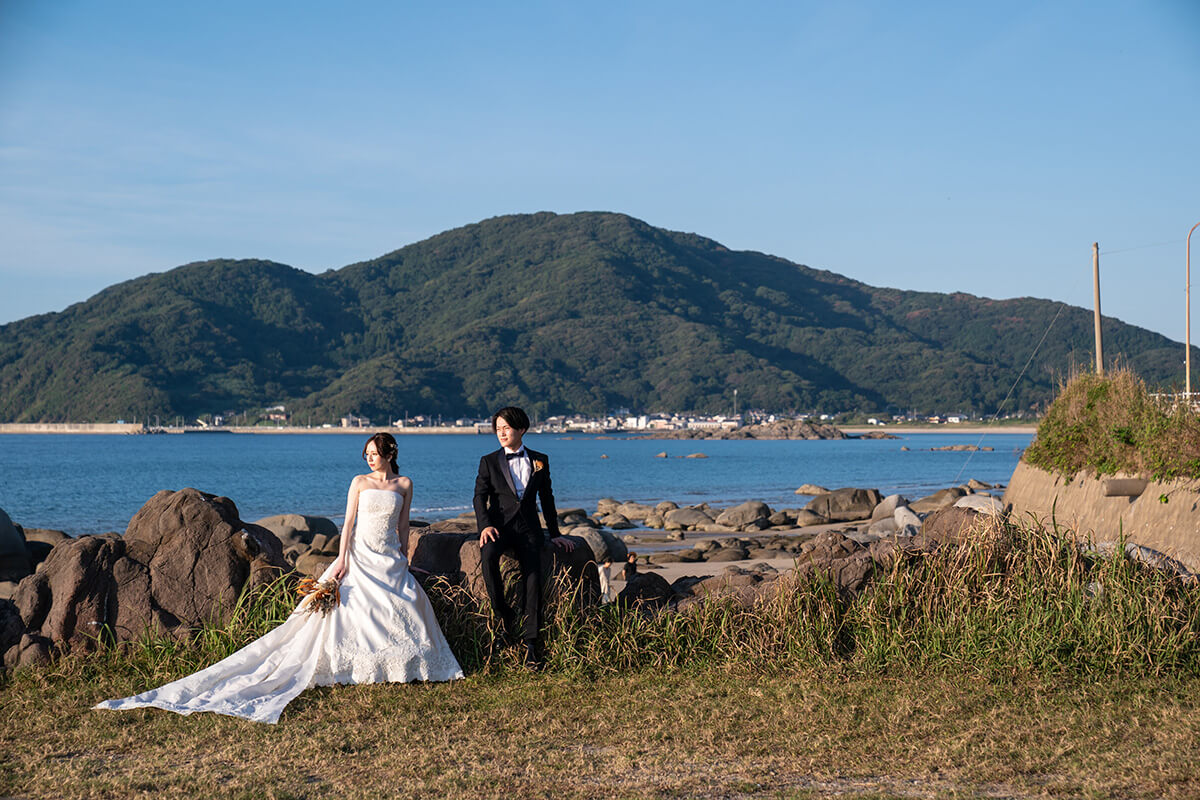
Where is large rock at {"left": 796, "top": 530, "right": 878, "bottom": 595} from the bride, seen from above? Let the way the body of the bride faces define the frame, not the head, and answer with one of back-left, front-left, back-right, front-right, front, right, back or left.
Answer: left

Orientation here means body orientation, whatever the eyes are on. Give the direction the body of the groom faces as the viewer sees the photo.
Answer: toward the camera

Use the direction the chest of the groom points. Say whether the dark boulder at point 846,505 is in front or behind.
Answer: behind

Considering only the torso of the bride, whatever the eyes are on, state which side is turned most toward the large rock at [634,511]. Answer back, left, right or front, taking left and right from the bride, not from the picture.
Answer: back

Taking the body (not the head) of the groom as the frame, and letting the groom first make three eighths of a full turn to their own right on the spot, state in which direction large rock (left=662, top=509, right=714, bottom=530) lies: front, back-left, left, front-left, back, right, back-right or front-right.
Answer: front-right

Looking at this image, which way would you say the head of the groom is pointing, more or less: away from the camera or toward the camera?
toward the camera

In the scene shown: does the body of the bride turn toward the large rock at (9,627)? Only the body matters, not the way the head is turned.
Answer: no

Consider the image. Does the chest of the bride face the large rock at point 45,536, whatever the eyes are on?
no

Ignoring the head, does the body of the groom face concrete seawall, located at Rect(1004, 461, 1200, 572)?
no

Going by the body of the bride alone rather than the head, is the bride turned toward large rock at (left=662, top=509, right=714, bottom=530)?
no

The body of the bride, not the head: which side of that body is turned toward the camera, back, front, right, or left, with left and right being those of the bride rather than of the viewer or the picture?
front

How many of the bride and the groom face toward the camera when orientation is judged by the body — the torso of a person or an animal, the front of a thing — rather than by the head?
2

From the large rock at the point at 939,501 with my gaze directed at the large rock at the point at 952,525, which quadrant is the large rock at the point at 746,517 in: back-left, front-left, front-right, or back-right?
front-right

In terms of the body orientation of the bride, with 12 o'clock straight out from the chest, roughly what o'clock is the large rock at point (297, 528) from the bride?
The large rock is roughly at 6 o'clock from the bride.

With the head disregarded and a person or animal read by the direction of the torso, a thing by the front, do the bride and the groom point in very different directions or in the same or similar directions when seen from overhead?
same or similar directions

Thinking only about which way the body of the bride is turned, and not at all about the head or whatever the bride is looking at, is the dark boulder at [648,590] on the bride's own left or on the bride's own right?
on the bride's own left

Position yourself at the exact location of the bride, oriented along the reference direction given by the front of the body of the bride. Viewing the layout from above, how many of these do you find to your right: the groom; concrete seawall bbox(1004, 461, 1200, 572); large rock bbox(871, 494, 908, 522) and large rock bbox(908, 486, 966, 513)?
0
